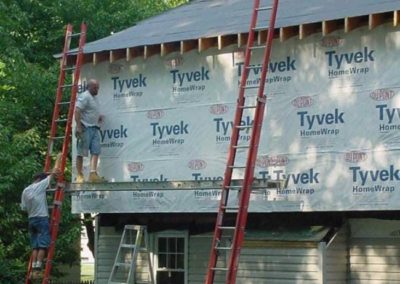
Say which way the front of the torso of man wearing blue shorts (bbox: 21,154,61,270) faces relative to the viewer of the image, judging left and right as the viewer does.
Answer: facing away from the viewer and to the right of the viewer
